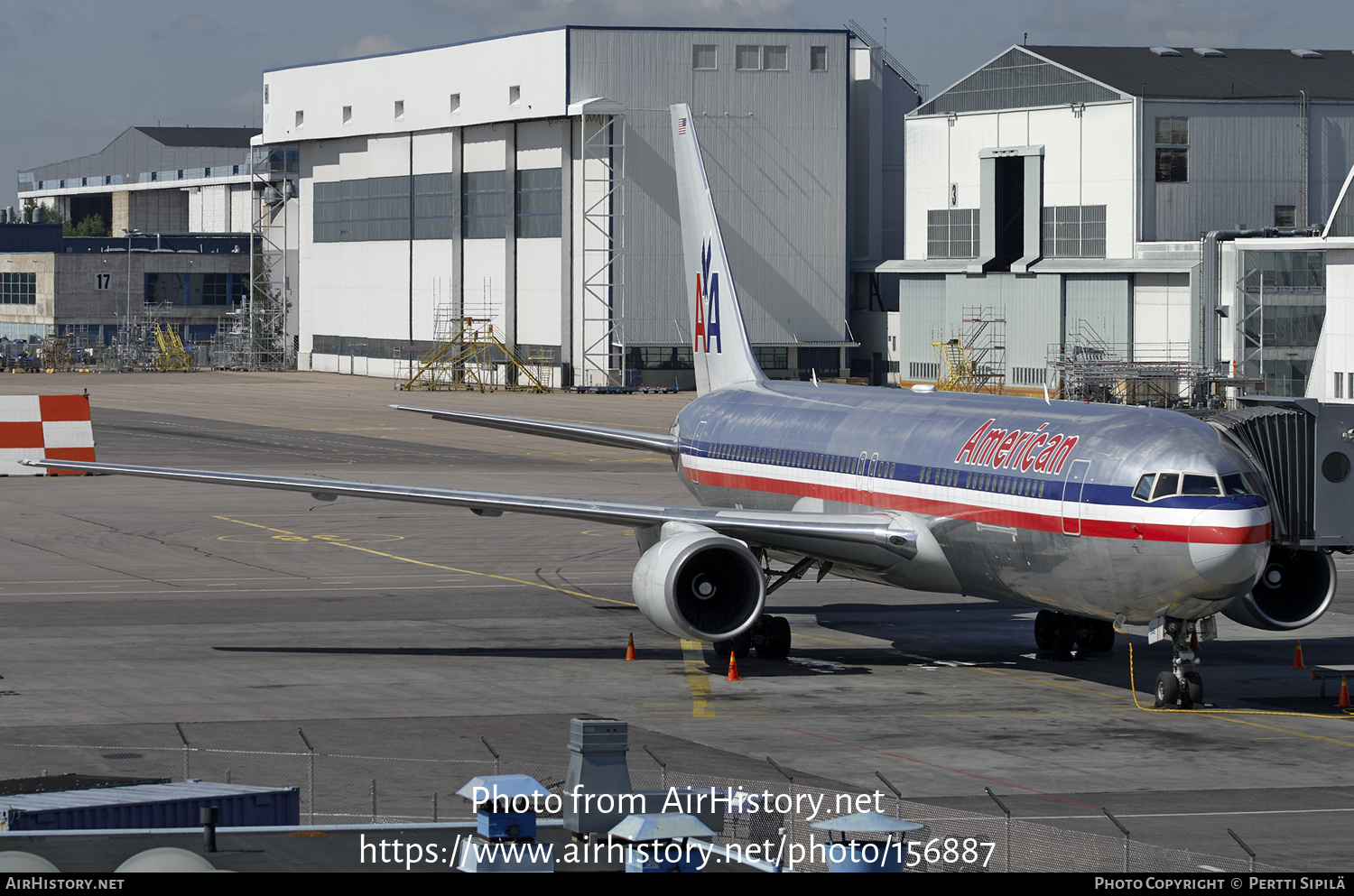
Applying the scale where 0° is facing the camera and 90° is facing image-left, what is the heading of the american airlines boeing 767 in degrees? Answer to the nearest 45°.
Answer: approximately 315°

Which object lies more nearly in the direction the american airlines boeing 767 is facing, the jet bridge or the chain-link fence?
the jet bridge

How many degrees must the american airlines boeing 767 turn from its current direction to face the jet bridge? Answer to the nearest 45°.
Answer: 0° — it already faces it
